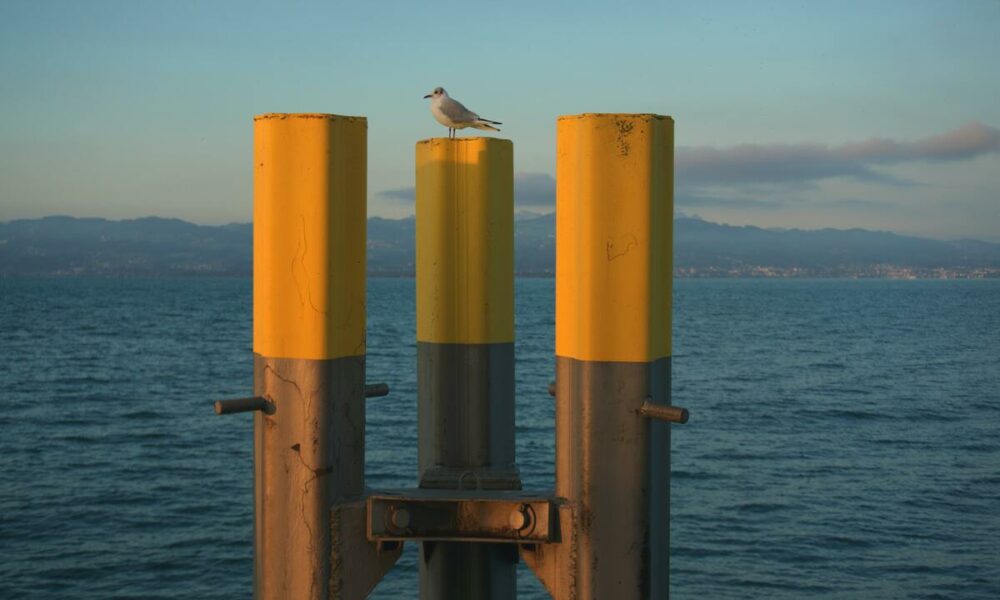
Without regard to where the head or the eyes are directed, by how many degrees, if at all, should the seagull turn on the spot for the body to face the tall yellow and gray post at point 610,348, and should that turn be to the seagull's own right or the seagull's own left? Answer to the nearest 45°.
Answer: approximately 90° to the seagull's own left

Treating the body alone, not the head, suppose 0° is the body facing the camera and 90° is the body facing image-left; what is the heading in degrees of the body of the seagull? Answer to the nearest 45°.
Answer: approximately 90°

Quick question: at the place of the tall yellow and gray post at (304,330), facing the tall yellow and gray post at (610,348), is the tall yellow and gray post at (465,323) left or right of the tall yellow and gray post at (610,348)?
left
